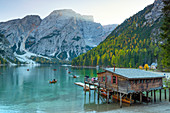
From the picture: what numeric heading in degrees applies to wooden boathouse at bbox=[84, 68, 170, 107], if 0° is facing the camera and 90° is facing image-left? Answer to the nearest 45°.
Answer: approximately 45°
